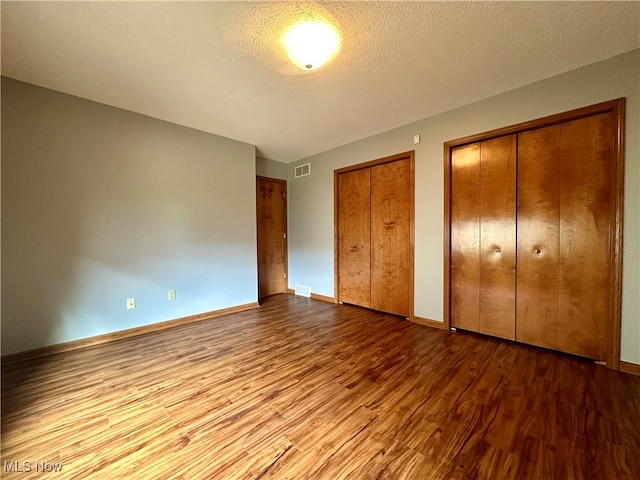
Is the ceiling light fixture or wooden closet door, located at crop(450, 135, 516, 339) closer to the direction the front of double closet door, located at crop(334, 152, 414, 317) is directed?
the ceiling light fixture

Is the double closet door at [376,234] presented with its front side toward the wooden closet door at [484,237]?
no

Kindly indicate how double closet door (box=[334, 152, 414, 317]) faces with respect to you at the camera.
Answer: facing the viewer and to the left of the viewer

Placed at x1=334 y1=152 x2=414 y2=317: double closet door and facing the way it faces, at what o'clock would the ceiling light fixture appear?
The ceiling light fixture is roughly at 11 o'clock from the double closet door.

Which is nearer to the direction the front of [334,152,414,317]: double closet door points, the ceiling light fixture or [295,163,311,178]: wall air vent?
the ceiling light fixture

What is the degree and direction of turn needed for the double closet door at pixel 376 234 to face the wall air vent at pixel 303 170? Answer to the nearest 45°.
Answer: approximately 90° to its right

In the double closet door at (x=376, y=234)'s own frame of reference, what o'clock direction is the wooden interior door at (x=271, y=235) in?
The wooden interior door is roughly at 2 o'clock from the double closet door.

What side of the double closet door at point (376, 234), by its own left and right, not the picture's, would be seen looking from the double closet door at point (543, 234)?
left

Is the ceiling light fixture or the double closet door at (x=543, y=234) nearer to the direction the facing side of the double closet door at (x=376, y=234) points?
the ceiling light fixture

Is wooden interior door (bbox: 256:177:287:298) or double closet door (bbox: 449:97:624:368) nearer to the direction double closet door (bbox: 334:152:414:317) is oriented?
the wooden interior door

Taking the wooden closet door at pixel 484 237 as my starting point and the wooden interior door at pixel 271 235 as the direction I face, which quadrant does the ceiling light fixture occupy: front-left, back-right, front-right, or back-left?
front-left
